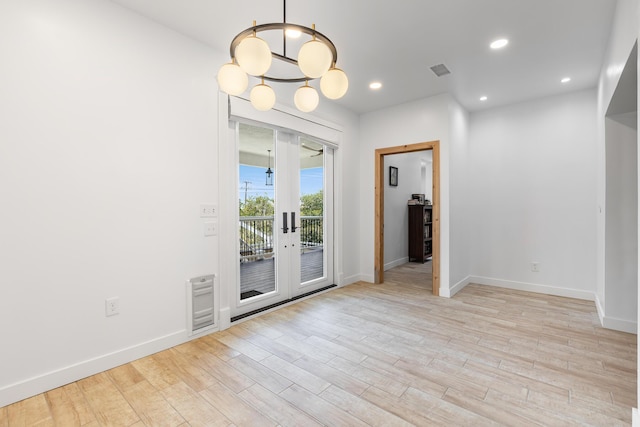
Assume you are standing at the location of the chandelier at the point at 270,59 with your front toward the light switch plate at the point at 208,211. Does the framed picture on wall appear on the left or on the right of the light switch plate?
right

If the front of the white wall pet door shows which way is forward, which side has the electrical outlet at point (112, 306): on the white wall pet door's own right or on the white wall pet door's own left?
on the white wall pet door's own right

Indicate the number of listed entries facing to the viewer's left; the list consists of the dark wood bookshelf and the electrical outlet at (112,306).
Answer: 0

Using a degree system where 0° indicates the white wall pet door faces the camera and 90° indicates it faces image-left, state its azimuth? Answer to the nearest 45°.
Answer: approximately 315°

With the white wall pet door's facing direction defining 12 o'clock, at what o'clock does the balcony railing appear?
The balcony railing is roughly at 9 o'clock from the white wall pet door.

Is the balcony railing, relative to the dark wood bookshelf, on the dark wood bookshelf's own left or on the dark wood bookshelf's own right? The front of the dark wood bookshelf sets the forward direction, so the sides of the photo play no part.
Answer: on the dark wood bookshelf's own right

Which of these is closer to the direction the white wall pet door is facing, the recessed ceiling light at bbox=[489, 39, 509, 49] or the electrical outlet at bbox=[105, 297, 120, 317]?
the recessed ceiling light
